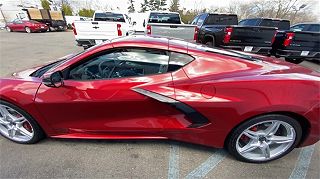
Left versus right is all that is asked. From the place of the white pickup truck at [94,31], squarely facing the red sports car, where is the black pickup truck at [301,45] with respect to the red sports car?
left

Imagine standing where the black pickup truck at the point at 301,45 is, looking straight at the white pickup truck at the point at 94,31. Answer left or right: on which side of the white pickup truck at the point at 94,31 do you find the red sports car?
left

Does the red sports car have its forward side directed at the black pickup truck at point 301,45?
no

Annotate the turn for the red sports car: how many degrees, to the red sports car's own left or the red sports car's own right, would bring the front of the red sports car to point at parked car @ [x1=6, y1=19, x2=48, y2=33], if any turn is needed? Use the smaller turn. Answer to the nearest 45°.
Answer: approximately 45° to the red sports car's own right

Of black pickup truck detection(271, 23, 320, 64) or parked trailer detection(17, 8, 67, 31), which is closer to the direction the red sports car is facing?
the parked trailer

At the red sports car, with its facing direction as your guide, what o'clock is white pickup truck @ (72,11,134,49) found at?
The white pickup truck is roughly at 2 o'clock from the red sports car.

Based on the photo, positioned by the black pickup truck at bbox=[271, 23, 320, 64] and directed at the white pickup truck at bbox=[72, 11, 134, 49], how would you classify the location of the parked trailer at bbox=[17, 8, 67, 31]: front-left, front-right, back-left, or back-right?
front-right

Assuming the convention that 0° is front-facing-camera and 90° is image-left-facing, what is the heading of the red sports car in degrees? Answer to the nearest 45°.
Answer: approximately 90°

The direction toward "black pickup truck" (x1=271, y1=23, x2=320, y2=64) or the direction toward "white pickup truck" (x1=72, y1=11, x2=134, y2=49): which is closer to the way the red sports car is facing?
the white pickup truck

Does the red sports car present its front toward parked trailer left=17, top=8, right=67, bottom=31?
no
